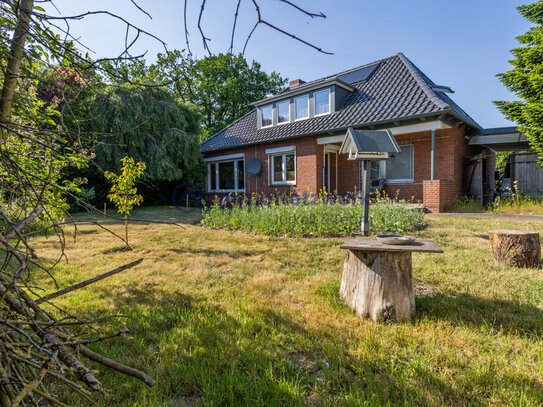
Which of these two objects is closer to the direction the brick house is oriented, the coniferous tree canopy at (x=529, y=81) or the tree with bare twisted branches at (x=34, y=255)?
the tree with bare twisted branches

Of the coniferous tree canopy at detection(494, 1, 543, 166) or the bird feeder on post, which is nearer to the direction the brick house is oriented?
the bird feeder on post

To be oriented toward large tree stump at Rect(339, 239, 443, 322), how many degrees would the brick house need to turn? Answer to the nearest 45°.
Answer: approximately 45° to its left

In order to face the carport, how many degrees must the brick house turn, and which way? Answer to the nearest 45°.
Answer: approximately 135° to its left

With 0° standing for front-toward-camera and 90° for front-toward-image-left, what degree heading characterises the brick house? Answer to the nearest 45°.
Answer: approximately 45°

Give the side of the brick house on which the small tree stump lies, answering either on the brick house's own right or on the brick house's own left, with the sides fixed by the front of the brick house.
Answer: on the brick house's own left

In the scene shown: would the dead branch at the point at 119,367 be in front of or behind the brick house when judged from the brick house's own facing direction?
in front

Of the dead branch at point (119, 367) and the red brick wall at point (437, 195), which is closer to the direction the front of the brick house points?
the dead branch

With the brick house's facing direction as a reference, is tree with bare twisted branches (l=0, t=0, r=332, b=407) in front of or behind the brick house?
in front

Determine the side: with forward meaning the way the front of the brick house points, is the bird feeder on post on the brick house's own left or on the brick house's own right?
on the brick house's own left
